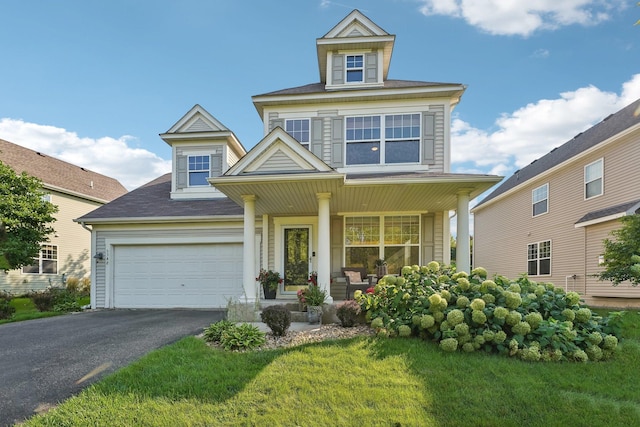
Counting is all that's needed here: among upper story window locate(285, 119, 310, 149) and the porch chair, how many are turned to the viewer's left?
0

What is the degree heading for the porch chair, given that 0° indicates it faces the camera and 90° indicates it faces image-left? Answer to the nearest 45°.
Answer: approximately 315°

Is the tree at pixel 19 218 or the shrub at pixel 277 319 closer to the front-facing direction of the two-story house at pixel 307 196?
the shrub

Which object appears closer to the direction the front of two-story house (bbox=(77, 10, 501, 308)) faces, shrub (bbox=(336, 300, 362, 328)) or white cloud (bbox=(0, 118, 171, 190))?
the shrub

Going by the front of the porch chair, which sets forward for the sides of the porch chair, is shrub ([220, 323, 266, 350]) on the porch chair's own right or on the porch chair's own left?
on the porch chair's own right

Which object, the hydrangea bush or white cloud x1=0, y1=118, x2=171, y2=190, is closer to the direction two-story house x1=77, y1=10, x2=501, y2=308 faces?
the hydrangea bush
